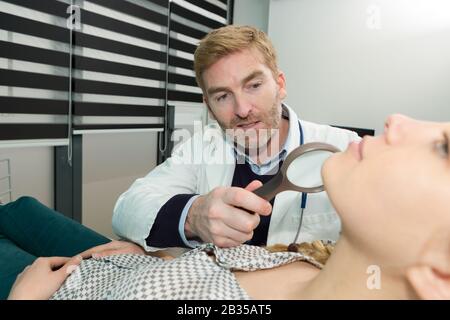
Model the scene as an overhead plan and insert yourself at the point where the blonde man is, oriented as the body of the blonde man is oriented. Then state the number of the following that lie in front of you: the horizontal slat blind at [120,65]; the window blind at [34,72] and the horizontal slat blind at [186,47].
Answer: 0

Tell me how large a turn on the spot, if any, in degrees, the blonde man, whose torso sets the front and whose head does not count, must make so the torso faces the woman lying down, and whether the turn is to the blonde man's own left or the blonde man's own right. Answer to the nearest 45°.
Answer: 0° — they already face them

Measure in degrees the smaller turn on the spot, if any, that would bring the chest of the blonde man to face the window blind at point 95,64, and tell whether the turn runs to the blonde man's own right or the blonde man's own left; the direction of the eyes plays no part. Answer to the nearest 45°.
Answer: approximately 135° to the blonde man's own right

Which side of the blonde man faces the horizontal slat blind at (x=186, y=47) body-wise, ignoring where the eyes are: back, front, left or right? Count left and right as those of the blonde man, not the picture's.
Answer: back

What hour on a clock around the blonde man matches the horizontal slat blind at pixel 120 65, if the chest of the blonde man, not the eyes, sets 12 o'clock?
The horizontal slat blind is roughly at 5 o'clock from the blonde man.

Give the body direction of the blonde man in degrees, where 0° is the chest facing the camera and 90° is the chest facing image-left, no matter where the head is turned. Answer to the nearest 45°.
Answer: approximately 0°

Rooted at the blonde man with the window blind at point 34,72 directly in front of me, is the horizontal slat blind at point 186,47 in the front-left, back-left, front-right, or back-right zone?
front-right

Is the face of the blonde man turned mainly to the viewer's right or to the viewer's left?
to the viewer's right

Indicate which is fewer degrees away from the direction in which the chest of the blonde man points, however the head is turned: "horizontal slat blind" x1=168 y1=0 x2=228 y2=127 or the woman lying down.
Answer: the woman lying down

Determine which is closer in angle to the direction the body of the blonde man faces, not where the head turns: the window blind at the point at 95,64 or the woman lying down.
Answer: the woman lying down

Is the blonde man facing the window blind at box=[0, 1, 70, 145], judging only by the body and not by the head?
no

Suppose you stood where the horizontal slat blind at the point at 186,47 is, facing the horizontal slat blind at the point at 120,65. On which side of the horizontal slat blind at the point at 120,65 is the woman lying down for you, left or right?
left
